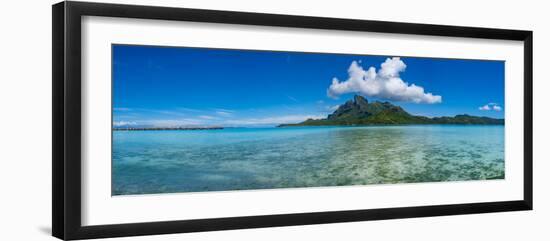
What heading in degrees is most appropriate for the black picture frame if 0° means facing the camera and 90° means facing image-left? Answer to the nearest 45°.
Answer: approximately 315°
